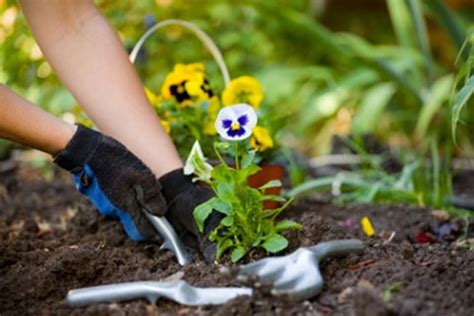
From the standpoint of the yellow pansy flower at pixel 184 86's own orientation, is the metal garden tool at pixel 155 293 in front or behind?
in front

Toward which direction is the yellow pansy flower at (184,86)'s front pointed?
toward the camera

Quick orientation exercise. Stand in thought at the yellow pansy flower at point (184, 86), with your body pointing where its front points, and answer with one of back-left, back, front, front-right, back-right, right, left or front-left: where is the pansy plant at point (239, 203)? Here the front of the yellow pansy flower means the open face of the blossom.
front

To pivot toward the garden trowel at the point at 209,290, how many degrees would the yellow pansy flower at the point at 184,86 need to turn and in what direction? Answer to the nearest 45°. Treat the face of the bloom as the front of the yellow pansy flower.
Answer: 0° — it already faces it
